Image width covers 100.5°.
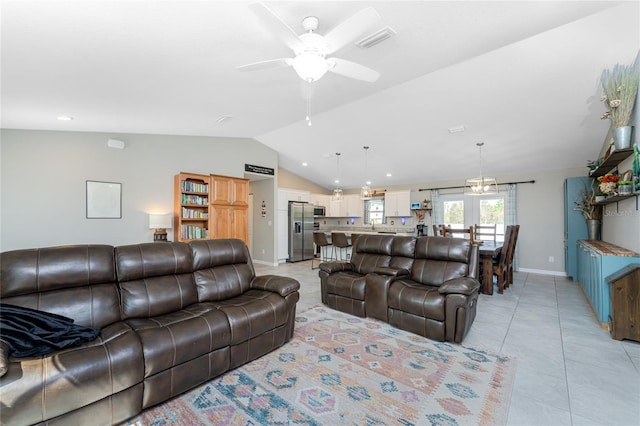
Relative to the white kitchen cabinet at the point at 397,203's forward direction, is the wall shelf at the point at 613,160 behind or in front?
in front

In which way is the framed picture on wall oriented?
toward the camera

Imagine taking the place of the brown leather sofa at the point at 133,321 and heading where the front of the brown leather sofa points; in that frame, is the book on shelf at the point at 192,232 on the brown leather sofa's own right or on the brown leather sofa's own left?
on the brown leather sofa's own left

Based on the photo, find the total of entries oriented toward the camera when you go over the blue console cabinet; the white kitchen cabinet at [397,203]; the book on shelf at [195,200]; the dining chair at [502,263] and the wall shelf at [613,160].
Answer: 2

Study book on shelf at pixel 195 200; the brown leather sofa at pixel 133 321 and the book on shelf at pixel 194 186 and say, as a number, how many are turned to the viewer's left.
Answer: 0

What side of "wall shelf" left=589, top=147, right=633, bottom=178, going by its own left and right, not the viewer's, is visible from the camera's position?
left

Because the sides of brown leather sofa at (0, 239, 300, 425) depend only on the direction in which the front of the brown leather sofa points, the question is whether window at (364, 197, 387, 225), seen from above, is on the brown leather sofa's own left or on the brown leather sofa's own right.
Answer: on the brown leather sofa's own left

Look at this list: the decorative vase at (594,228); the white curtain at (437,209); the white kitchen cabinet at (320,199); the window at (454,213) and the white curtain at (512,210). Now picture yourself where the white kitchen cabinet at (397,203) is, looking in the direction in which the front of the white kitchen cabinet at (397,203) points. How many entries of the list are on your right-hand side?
1

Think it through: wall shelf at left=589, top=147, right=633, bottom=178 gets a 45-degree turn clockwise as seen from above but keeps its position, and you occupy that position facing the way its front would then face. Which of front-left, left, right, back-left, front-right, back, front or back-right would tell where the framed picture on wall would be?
left

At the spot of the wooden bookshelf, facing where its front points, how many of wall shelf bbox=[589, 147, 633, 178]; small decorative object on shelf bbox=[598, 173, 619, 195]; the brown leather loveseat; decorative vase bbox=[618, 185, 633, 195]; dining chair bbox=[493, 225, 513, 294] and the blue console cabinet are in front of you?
6

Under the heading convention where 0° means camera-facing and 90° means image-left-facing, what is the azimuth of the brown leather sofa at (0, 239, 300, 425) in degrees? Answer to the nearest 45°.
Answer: approximately 315°
